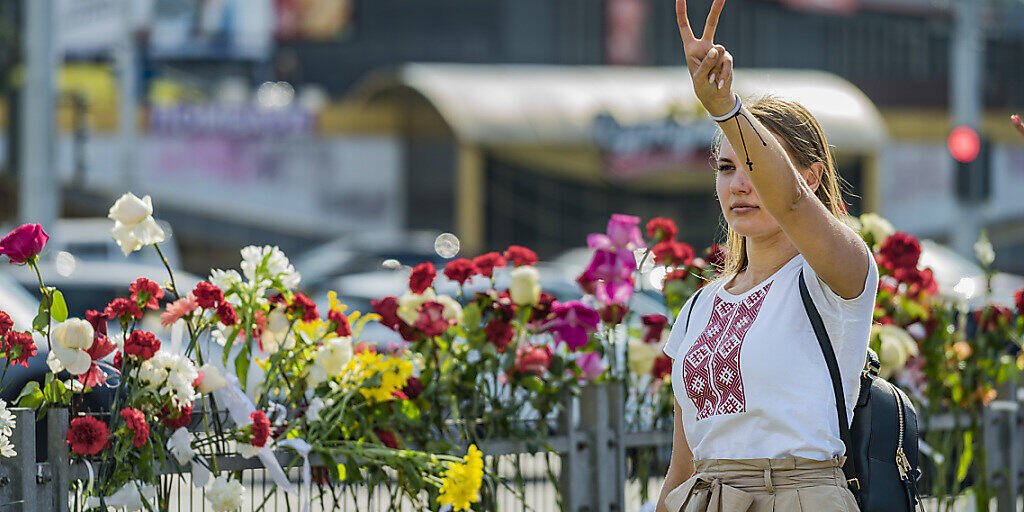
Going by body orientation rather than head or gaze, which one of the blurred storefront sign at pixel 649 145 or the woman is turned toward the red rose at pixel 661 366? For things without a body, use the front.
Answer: the blurred storefront sign

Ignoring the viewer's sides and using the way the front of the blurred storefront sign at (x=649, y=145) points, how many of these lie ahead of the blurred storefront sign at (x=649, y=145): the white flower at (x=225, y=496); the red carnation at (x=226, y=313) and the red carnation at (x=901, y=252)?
3

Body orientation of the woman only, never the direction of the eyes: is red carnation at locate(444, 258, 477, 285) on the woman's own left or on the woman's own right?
on the woman's own right

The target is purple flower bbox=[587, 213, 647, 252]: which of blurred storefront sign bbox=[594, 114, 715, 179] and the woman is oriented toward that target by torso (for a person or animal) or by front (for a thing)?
the blurred storefront sign

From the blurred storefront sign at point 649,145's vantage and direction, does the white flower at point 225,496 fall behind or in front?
in front

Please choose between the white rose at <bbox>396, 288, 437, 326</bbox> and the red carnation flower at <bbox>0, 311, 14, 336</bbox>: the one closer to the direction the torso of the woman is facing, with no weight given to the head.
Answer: the red carnation flower

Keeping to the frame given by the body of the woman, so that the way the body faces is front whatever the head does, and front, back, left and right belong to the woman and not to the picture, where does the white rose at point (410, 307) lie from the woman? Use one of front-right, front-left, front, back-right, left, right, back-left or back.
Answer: right

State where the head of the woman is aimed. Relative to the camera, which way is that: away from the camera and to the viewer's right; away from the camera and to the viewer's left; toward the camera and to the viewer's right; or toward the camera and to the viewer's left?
toward the camera and to the viewer's left

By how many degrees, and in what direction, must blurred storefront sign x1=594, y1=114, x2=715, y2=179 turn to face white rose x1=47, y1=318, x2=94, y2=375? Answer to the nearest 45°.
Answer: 0° — it already faces it

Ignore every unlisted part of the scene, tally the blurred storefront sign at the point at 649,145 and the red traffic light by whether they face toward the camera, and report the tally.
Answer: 2

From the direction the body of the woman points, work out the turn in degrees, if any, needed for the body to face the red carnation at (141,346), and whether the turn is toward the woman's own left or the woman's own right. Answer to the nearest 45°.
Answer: approximately 45° to the woman's own right

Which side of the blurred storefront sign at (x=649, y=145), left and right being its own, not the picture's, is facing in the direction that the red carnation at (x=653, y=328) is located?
front

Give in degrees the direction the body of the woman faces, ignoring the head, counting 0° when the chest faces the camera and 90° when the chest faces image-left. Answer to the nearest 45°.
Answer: approximately 45°

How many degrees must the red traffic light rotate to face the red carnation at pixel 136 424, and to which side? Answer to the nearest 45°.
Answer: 0° — it already faces it
